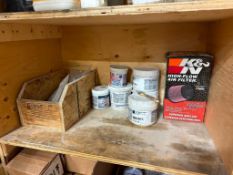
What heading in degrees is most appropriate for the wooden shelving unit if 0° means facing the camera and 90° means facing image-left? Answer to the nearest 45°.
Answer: approximately 0°

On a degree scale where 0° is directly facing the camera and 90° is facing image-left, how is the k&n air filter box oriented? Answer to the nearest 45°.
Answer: approximately 0°
